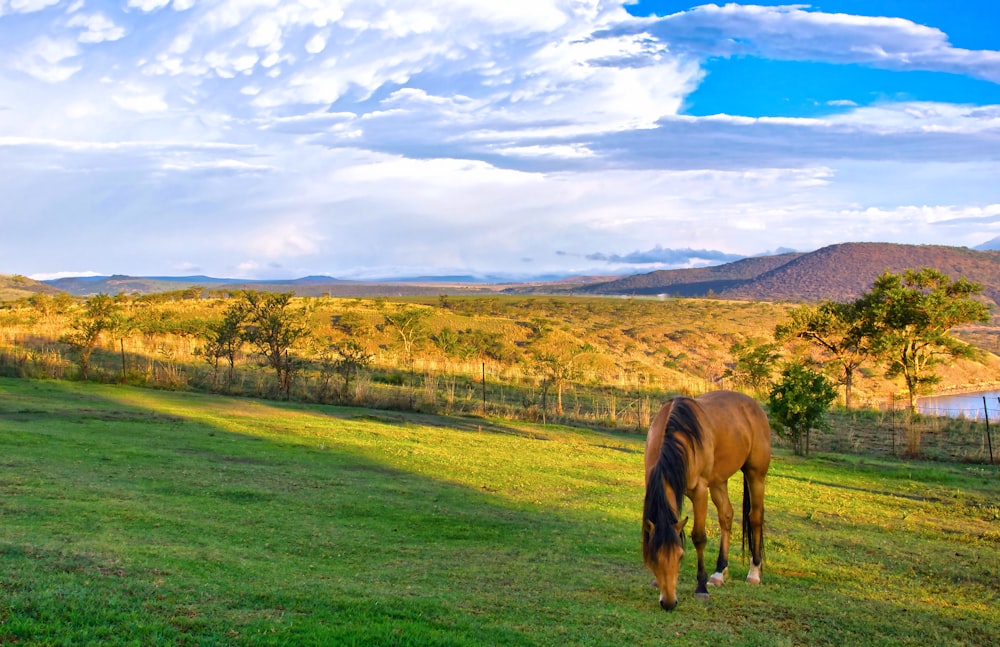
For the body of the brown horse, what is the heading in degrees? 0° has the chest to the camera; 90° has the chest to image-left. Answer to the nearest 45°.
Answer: approximately 45°

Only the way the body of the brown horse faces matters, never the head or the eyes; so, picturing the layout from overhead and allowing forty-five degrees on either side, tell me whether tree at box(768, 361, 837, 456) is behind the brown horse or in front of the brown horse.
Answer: behind

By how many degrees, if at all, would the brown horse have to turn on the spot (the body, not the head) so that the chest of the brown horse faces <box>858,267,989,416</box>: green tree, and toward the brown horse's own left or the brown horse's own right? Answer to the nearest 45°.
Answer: approximately 135° to the brown horse's own right

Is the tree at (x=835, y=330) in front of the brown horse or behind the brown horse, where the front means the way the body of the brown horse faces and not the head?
behind

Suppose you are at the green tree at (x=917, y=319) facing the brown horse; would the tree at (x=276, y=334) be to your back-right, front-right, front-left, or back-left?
front-right

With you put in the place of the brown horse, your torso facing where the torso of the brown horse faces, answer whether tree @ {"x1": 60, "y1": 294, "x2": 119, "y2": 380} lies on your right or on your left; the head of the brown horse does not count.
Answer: on your right
